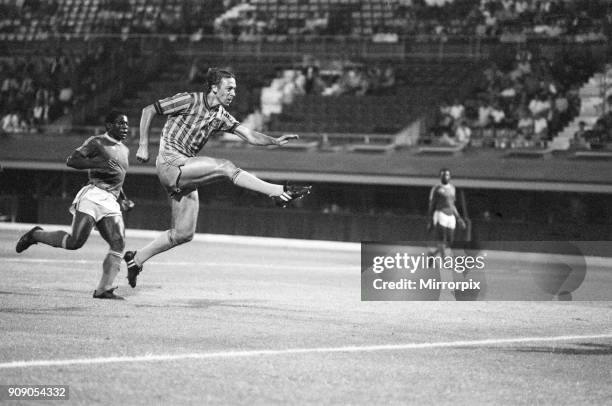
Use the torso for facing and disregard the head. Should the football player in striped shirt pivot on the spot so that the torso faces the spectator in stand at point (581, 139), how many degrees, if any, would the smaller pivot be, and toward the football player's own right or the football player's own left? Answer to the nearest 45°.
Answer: approximately 90° to the football player's own left

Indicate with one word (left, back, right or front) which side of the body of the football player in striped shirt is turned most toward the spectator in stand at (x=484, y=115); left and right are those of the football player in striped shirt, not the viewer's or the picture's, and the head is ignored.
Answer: left

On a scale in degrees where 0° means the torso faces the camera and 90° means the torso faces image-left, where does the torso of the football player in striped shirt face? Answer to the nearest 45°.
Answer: approximately 315°

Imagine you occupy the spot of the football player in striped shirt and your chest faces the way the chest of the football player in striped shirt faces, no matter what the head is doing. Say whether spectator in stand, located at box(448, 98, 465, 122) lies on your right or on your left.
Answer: on your left

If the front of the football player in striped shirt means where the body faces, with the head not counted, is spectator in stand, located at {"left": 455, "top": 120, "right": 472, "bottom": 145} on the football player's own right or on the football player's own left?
on the football player's own left
